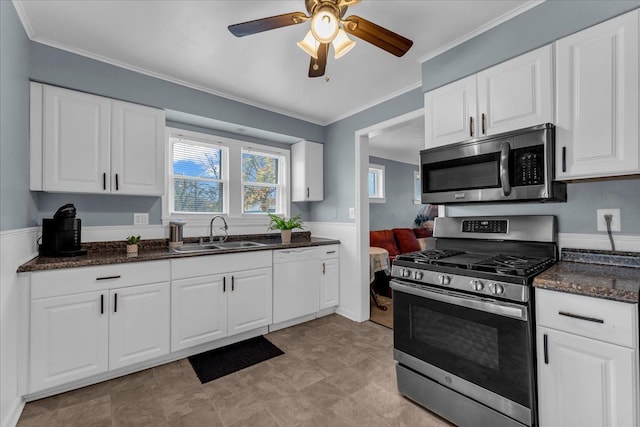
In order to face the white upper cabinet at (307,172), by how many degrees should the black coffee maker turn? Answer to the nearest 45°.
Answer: approximately 45° to its left

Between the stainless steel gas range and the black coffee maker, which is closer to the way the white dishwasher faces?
the stainless steel gas range

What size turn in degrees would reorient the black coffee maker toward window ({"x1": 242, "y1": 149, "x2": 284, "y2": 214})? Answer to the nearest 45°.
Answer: approximately 45° to its left

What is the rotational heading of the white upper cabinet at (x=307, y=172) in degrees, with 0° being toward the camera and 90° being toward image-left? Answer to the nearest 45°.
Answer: approximately 315°

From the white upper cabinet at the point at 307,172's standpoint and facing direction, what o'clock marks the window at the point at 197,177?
The window is roughly at 4 o'clock from the white upper cabinet.

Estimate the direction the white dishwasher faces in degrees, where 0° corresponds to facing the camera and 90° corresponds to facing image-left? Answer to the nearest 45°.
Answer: approximately 315°

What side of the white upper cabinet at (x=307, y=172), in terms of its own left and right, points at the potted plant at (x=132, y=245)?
right

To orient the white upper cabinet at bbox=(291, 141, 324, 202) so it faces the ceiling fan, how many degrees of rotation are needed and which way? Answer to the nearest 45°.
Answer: approximately 45° to its right
